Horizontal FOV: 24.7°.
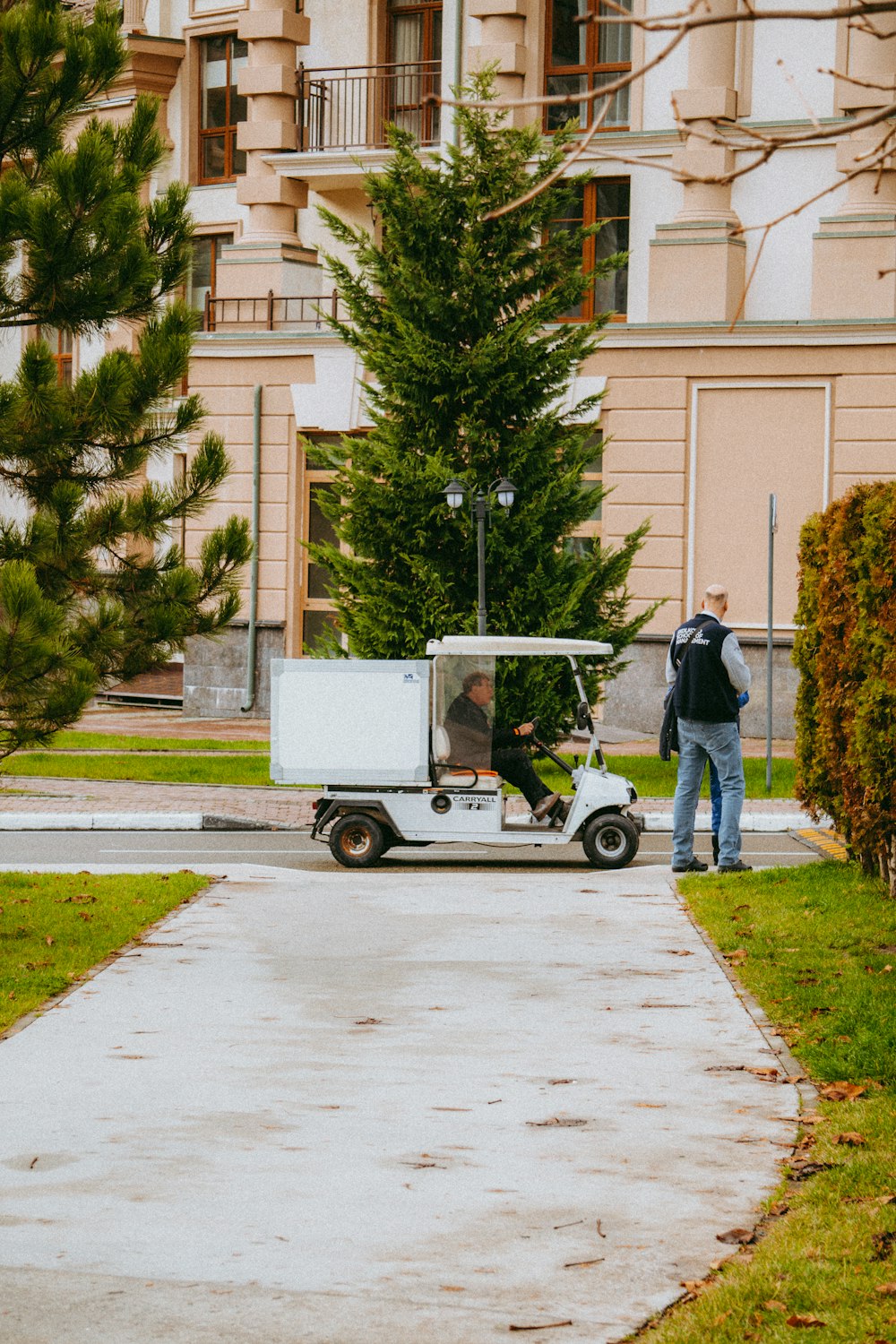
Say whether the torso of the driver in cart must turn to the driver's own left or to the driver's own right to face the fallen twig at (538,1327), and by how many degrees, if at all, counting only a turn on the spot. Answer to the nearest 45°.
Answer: approximately 90° to the driver's own right

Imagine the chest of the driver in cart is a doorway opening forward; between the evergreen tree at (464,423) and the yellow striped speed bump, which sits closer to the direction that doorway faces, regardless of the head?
the yellow striped speed bump

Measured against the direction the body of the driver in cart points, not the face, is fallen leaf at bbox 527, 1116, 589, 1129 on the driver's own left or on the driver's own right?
on the driver's own right

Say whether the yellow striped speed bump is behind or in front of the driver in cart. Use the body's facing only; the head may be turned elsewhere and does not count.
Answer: in front

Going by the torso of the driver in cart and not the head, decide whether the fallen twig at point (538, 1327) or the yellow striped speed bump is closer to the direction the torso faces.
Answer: the yellow striped speed bump

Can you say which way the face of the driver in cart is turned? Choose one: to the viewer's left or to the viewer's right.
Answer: to the viewer's right

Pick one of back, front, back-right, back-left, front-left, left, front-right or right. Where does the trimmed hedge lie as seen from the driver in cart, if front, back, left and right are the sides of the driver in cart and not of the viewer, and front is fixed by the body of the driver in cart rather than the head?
front-right

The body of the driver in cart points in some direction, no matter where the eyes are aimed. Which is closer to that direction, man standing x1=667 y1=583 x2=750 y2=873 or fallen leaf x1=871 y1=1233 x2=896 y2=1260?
the man standing

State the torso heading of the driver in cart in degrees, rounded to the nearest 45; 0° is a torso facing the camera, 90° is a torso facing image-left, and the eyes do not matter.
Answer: approximately 270°

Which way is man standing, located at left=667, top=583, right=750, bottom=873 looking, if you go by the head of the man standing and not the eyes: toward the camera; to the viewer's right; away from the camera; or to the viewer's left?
away from the camera

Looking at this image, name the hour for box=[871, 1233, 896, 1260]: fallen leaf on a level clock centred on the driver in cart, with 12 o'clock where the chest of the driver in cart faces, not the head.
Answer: The fallen leaf is roughly at 3 o'clock from the driver in cart.

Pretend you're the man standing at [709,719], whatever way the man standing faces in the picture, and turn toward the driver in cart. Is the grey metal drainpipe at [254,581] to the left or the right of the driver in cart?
right

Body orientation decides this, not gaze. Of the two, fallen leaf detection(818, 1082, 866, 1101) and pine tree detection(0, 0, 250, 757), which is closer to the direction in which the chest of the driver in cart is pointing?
the fallen leaf

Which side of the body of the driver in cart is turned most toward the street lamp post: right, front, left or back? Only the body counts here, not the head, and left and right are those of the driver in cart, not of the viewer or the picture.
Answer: left

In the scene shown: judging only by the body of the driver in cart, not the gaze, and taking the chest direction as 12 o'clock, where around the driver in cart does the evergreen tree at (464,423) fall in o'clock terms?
The evergreen tree is roughly at 9 o'clock from the driver in cart.
